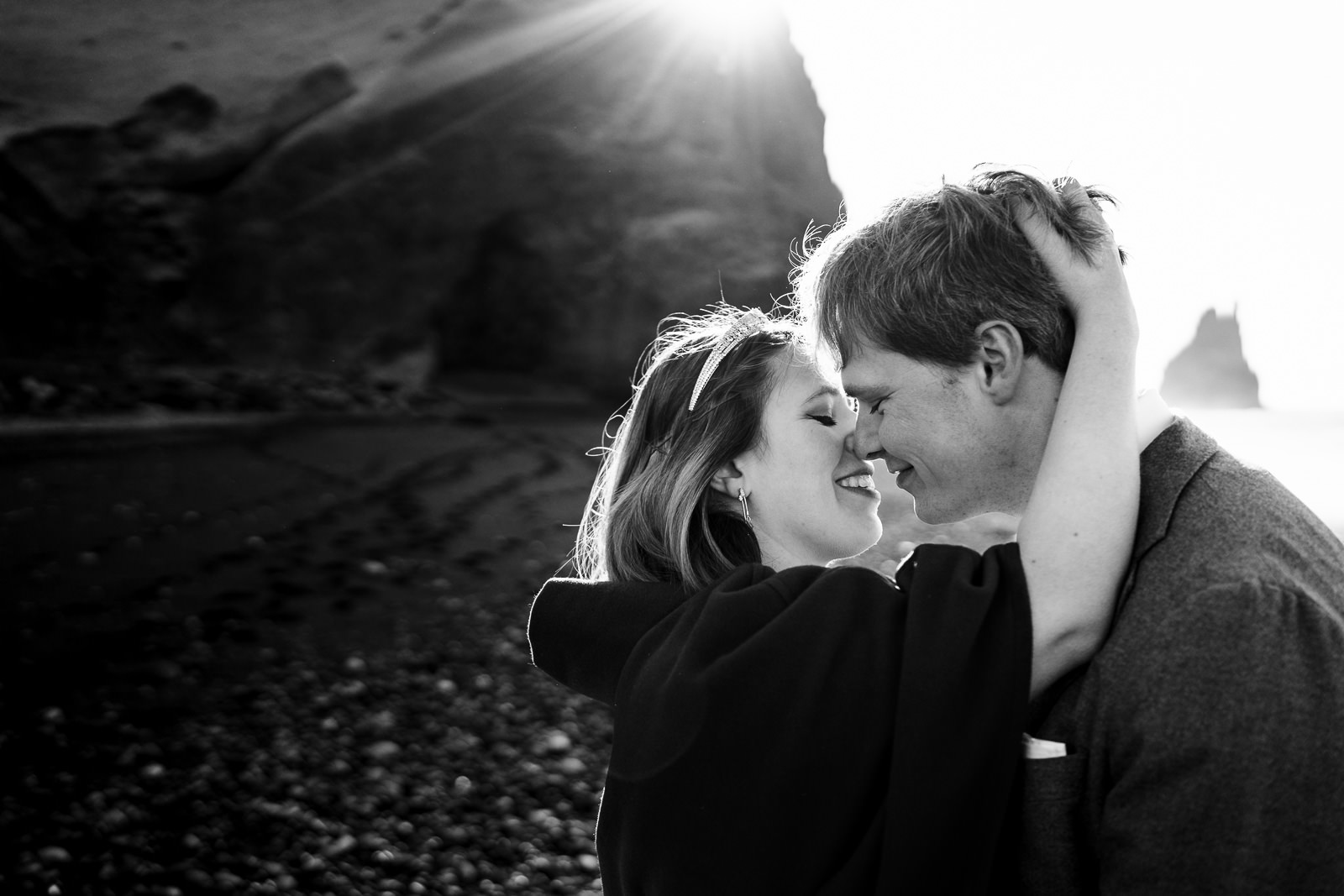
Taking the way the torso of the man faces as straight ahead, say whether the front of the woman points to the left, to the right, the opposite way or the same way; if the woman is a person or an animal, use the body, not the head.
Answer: the opposite way

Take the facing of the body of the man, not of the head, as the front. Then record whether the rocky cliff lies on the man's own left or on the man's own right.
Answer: on the man's own right

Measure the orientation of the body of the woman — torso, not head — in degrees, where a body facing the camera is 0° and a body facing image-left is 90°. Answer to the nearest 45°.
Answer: approximately 270°

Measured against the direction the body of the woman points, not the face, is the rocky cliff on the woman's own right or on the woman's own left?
on the woman's own left

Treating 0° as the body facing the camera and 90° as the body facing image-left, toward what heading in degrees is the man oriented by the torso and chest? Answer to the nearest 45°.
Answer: approximately 90°
